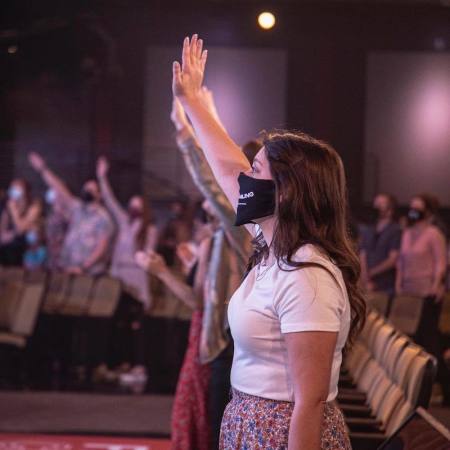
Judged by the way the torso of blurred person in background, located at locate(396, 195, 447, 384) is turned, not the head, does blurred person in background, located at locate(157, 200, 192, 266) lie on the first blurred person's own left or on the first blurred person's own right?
on the first blurred person's own right

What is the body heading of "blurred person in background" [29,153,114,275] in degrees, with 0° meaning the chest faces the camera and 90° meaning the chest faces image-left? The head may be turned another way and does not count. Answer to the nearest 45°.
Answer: approximately 45°

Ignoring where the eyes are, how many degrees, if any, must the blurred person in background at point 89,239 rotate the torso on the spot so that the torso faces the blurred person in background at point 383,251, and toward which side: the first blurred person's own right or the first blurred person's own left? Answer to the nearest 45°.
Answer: approximately 135° to the first blurred person's own left

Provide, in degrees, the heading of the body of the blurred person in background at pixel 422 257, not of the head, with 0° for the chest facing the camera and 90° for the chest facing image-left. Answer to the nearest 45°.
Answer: approximately 45°

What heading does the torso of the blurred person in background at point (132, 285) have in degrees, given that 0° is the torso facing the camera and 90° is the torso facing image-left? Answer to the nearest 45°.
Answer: approximately 45°

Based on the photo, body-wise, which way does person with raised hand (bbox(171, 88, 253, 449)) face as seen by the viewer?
to the viewer's left

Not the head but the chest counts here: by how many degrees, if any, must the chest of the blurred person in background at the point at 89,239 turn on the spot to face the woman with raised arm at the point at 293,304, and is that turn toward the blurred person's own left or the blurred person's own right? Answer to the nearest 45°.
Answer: approximately 45° to the blurred person's own left

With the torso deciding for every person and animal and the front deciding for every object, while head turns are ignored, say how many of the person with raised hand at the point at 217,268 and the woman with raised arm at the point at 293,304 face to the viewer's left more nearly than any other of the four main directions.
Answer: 2

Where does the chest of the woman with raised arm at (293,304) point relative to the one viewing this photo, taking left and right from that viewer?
facing to the left of the viewer

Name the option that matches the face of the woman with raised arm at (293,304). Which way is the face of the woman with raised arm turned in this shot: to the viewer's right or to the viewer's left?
to the viewer's left
